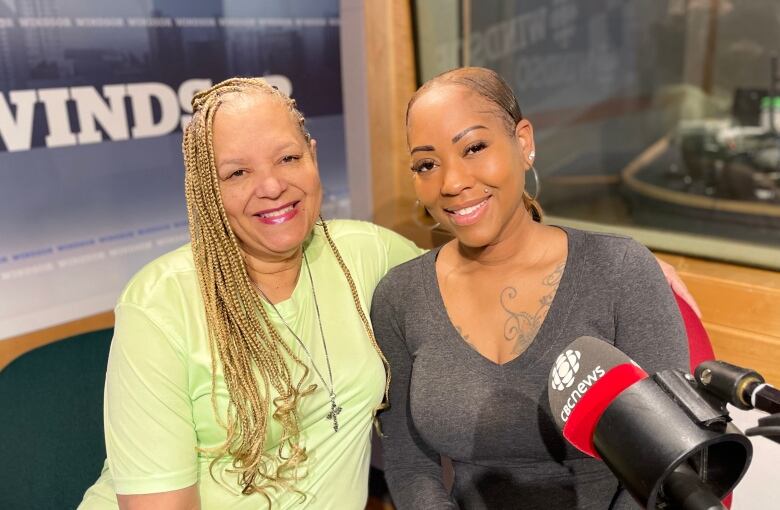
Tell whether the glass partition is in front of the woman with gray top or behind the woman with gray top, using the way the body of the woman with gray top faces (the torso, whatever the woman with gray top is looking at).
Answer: behind

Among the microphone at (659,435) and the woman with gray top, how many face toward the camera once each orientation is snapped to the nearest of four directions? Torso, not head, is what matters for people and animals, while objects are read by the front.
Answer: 1

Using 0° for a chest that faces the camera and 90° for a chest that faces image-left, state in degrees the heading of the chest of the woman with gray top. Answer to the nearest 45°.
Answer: approximately 0°

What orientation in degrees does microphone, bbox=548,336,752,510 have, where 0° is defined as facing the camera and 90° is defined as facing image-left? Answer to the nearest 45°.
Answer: approximately 135°

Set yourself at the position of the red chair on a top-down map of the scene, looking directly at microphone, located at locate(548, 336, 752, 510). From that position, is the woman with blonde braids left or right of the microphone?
right

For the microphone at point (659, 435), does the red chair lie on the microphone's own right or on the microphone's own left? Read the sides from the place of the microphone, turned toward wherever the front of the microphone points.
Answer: on the microphone's own right
